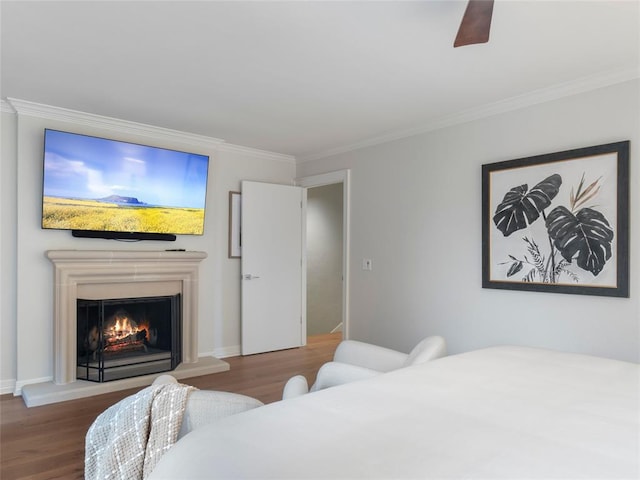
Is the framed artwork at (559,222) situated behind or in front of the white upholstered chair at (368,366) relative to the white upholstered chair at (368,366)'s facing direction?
behind

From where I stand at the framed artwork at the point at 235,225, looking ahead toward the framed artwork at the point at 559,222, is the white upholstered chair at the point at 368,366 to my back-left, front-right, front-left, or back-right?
front-right

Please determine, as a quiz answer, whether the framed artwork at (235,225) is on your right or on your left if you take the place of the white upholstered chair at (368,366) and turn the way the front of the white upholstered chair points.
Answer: on your right

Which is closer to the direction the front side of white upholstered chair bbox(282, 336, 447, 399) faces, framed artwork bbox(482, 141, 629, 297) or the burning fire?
the burning fire

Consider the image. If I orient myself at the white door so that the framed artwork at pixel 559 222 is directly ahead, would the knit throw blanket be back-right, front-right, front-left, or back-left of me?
front-right

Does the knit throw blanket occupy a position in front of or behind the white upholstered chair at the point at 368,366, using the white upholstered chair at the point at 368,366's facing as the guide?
in front

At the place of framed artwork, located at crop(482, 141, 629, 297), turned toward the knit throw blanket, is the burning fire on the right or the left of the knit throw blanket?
right

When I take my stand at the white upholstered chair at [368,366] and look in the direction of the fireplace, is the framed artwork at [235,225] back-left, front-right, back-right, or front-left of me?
front-right

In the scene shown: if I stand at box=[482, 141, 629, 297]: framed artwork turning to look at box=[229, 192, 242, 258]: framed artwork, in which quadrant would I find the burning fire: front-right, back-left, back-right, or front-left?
front-left
